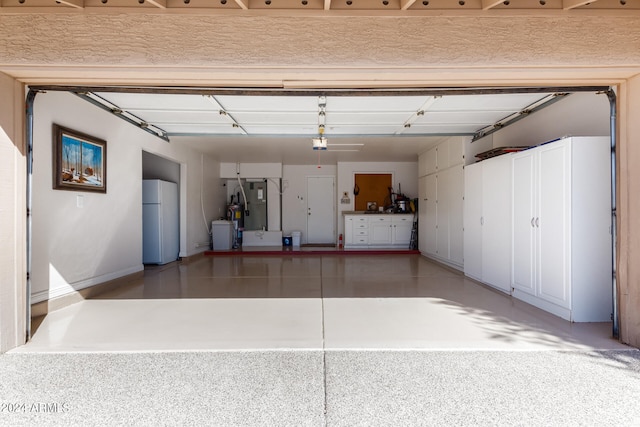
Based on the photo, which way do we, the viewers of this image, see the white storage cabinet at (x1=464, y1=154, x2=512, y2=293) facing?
facing the viewer and to the left of the viewer

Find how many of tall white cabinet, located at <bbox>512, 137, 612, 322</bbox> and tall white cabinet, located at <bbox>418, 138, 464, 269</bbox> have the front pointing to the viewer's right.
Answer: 0

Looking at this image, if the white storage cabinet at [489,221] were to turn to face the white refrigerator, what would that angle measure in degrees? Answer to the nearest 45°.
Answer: approximately 45° to its right

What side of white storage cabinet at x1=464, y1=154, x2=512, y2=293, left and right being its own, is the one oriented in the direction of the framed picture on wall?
front

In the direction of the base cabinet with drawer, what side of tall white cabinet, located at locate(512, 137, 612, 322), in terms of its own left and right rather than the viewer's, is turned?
right

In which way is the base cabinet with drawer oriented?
toward the camera

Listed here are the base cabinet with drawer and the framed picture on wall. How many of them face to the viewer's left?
0

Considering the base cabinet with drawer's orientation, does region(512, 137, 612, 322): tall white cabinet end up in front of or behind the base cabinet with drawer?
in front

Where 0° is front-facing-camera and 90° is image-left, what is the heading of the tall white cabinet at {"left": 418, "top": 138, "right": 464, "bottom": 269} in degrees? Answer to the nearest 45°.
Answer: approximately 45°

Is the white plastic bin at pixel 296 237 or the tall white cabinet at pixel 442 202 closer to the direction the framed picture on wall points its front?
the tall white cabinet

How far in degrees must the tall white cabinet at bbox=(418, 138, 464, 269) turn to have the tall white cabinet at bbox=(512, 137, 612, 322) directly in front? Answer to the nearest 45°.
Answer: approximately 45° to its left

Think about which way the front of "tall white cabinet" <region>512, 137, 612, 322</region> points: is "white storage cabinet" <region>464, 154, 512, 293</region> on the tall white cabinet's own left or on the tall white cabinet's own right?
on the tall white cabinet's own right

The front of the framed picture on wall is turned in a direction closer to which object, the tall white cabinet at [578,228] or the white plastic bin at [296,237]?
the tall white cabinet

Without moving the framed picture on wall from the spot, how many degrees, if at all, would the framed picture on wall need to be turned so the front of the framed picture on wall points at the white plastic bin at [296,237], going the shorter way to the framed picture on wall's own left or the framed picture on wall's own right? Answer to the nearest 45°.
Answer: approximately 90° to the framed picture on wall's own left

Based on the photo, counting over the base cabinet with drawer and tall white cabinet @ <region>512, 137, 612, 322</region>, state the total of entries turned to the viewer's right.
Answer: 0

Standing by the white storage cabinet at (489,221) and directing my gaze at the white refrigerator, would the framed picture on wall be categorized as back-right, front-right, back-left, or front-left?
front-left
